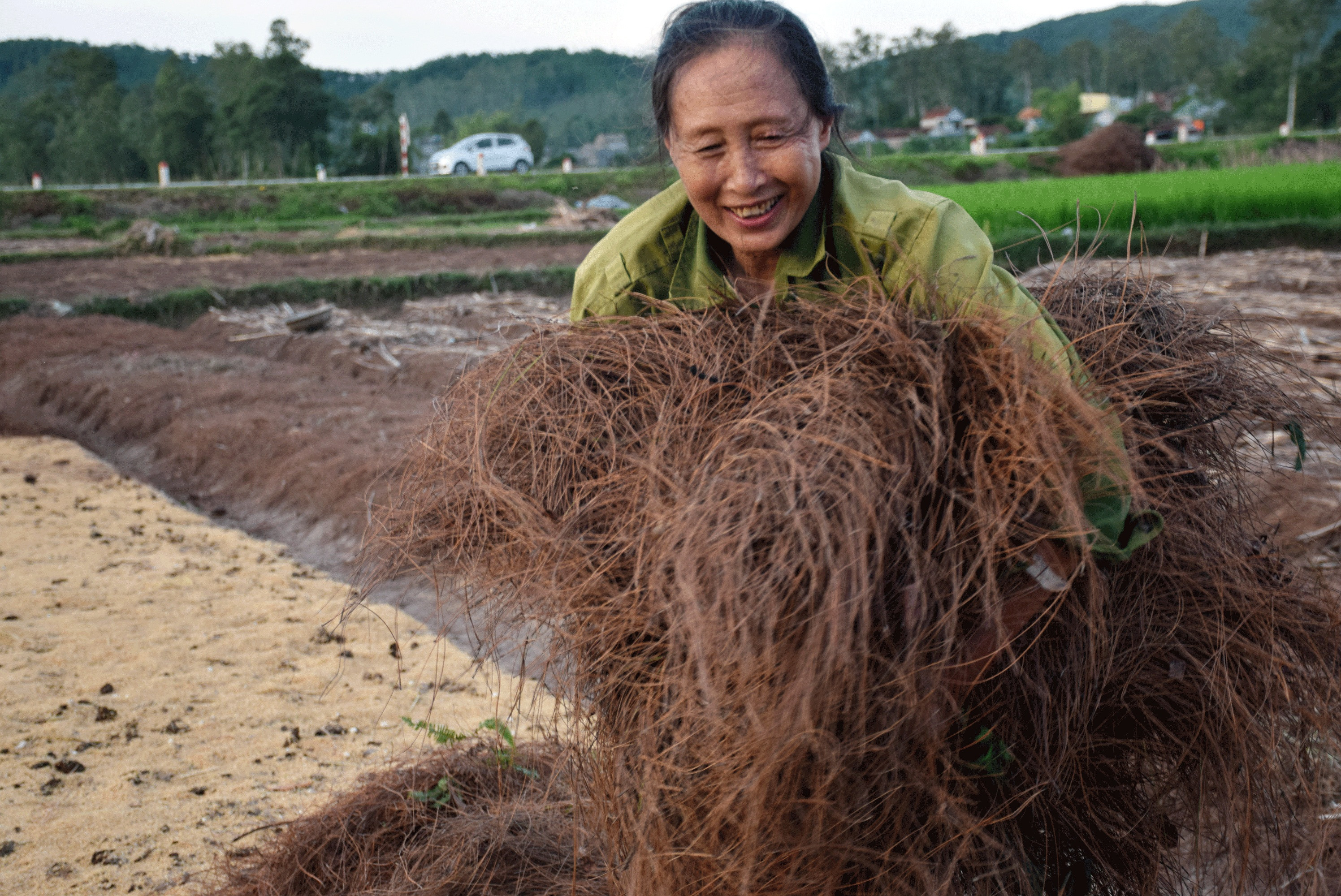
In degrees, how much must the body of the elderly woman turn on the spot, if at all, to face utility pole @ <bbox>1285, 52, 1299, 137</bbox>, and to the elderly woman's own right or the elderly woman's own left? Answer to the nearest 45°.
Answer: approximately 180°

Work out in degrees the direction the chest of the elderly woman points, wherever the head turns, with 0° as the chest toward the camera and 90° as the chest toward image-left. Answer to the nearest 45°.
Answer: approximately 0°

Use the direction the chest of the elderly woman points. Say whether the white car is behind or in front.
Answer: behind

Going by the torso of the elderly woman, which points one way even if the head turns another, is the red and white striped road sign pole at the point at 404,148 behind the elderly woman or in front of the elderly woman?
behind
